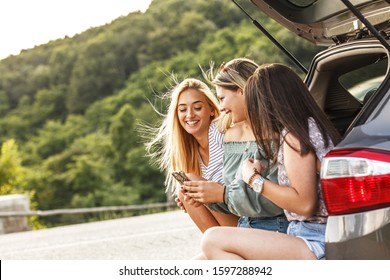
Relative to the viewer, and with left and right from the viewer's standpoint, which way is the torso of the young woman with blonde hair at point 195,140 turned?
facing the viewer and to the left of the viewer

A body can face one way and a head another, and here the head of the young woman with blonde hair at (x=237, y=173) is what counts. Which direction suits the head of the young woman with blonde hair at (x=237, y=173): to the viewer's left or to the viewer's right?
to the viewer's left

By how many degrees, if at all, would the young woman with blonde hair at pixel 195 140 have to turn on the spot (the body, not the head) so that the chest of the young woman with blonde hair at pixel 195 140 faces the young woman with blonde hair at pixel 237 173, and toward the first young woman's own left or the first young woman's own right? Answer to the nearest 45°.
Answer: approximately 45° to the first young woman's own left
